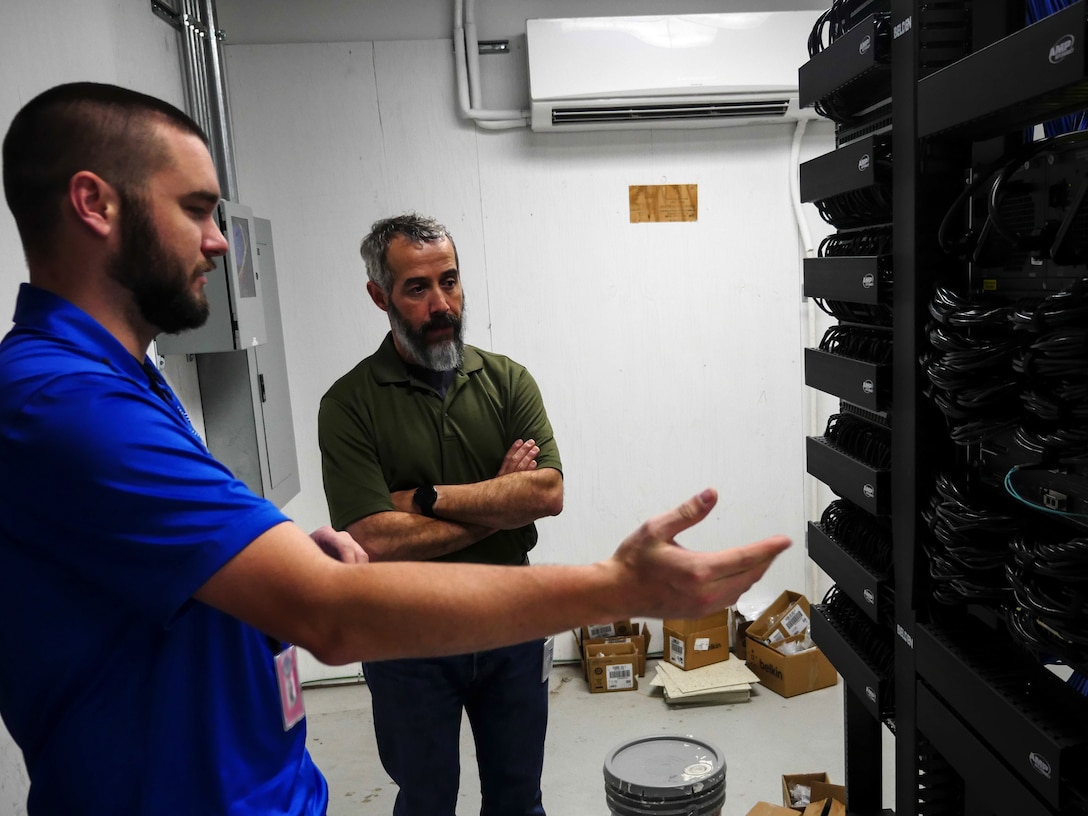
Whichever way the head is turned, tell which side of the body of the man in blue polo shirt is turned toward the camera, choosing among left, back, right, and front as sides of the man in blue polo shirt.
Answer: right

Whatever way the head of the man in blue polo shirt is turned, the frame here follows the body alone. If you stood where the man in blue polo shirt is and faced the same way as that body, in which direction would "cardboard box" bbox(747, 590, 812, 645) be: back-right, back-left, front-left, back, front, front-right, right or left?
front-left

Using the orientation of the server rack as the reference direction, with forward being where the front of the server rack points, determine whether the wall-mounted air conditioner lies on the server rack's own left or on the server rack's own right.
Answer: on the server rack's own right

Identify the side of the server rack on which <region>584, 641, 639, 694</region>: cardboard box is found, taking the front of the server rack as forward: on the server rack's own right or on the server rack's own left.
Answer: on the server rack's own right

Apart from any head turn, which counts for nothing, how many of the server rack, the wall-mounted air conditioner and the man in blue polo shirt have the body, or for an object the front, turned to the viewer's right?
1

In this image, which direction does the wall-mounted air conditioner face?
toward the camera

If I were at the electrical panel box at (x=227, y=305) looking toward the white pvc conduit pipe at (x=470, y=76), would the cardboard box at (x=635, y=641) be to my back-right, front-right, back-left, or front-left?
front-right

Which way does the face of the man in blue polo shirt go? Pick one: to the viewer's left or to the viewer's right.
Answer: to the viewer's right

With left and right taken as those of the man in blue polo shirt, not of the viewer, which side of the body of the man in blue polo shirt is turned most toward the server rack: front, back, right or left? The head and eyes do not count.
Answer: front

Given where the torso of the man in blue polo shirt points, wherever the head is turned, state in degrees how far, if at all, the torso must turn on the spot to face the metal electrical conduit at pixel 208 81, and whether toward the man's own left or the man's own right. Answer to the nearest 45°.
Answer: approximately 90° to the man's own left

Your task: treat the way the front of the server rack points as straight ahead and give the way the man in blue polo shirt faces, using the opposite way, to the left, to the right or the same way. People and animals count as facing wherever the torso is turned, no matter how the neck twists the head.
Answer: the opposite way

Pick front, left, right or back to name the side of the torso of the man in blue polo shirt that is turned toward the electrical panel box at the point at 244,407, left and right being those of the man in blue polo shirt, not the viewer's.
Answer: left

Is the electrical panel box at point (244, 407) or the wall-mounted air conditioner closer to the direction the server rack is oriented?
the electrical panel box
